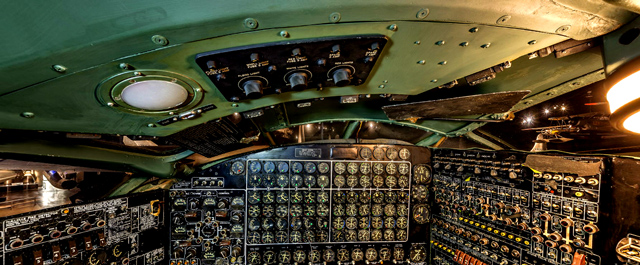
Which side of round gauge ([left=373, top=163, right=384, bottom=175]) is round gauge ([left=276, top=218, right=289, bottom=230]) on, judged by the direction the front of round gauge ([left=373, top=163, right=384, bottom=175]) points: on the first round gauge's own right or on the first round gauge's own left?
on the first round gauge's own right

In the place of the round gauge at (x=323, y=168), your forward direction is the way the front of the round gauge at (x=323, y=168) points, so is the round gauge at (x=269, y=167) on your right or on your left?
on your right

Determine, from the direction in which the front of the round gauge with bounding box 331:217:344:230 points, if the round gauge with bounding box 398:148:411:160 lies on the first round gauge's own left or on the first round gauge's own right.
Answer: on the first round gauge's own left

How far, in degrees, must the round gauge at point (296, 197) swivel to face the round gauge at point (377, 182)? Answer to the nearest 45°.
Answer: approximately 90° to its left

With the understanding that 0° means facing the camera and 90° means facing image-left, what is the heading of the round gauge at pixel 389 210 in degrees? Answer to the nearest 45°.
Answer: approximately 0°

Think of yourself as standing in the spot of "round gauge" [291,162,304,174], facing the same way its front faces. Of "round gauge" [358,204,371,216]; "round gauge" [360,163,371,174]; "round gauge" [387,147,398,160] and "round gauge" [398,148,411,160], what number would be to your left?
4

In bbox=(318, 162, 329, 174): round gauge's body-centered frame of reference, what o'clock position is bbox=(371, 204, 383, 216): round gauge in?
bbox=(371, 204, 383, 216): round gauge is roughly at 9 o'clock from bbox=(318, 162, 329, 174): round gauge.

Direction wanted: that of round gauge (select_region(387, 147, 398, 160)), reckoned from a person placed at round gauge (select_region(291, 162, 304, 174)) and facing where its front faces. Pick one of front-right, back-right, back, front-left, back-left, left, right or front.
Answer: left
